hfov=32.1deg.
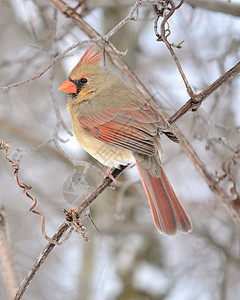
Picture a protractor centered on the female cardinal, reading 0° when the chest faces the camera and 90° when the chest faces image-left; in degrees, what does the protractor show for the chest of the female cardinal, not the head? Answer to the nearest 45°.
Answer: approximately 90°
